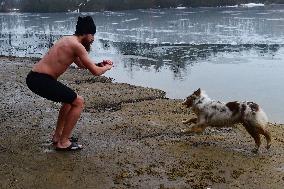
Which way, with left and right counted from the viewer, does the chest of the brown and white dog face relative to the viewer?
facing to the left of the viewer

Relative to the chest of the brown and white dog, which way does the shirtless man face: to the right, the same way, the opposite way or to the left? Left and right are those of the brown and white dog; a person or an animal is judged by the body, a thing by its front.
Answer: the opposite way

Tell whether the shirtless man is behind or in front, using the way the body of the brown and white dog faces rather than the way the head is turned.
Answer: in front

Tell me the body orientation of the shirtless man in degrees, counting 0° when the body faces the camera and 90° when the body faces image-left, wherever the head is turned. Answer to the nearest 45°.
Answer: approximately 270°

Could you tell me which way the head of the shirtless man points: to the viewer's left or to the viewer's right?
to the viewer's right

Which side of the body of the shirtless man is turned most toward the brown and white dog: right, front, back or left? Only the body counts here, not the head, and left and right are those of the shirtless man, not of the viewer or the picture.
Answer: front

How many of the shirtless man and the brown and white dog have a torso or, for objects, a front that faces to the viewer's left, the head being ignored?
1

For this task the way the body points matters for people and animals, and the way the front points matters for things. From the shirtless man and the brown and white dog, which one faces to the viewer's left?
the brown and white dog
